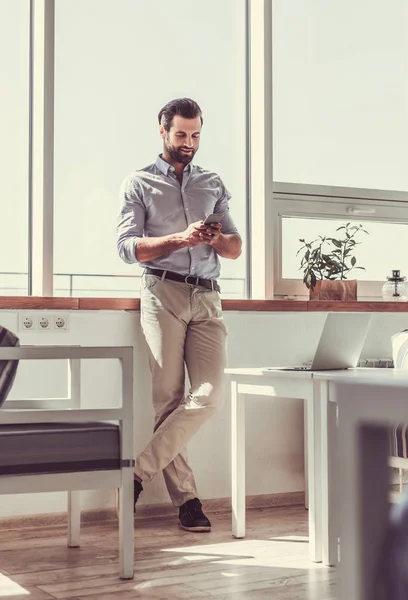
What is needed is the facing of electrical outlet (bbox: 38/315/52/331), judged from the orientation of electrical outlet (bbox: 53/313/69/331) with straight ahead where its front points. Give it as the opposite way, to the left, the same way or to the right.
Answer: the same way

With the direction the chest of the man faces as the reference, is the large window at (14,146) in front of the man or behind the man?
behind

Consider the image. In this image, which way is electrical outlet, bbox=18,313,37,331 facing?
toward the camera

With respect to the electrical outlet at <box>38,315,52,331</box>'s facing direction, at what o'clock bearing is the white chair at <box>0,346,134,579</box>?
The white chair is roughly at 12 o'clock from the electrical outlet.

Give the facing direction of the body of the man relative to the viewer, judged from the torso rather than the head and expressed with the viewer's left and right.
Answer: facing the viewer and to the right of the viewer

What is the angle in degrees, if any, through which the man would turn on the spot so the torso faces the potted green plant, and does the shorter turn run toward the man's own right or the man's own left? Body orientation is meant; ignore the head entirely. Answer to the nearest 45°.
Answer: approximately 90° to the man's own left

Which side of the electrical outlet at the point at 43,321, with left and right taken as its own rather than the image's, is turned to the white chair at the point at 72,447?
front

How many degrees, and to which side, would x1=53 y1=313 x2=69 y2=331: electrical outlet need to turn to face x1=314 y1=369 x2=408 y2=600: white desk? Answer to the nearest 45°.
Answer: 0° — it already faces it

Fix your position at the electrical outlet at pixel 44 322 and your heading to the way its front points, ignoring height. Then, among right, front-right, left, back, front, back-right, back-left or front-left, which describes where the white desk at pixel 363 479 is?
front

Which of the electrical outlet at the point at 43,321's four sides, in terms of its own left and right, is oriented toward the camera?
front

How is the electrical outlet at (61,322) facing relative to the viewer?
toward the camera

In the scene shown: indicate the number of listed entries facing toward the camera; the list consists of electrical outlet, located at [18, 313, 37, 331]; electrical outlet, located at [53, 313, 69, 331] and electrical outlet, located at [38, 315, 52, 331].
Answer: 3
